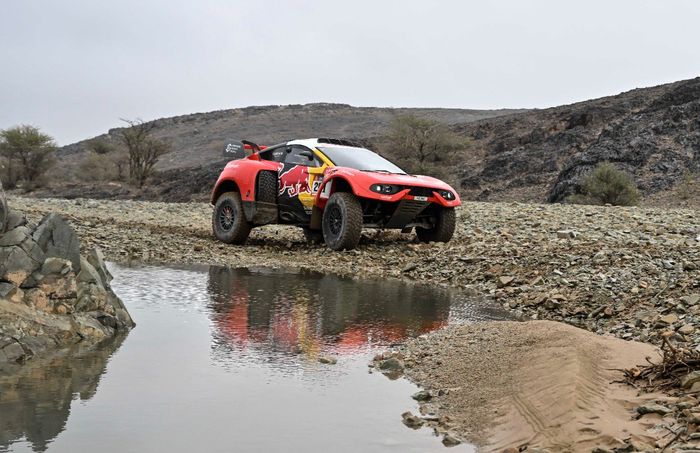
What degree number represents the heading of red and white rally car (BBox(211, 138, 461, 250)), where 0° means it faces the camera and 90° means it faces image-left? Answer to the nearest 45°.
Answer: approximately 315°

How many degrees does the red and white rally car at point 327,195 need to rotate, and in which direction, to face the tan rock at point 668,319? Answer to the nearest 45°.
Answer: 0° — it already faces it

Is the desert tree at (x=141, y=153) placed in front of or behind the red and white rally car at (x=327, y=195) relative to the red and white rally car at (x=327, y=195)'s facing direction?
behind

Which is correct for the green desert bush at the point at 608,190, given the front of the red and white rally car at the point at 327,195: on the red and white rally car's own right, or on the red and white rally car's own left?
on the red and white rally car's own left

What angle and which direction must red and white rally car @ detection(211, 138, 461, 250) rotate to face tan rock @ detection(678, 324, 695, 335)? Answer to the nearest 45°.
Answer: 0° — it already faces it

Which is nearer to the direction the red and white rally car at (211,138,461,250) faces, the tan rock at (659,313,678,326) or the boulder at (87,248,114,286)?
the tan rock

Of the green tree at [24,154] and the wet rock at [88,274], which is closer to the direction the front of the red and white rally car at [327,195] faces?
the wet rock

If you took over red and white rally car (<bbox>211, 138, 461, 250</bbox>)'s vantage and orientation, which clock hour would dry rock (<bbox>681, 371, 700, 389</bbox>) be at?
The dry rock is roughly at 1 o'clock from the red and white rally car.

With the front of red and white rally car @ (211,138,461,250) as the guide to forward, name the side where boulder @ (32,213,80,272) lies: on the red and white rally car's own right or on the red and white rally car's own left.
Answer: on the red and white rally car's own right

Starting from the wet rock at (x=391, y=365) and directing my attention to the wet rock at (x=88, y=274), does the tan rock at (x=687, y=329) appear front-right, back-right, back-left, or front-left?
back-right

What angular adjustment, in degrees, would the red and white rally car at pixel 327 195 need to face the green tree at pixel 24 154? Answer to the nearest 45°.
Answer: approximately 180°

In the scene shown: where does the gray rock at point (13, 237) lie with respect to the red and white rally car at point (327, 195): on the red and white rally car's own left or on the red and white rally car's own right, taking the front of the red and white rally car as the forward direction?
on the red and white rally car's own right

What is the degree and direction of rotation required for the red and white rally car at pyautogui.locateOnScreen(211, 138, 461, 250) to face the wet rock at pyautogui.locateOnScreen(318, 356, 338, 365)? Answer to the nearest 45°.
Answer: approximately 45° to its right

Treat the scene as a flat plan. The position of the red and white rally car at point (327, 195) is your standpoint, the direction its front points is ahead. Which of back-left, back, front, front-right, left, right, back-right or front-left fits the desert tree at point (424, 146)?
back-left

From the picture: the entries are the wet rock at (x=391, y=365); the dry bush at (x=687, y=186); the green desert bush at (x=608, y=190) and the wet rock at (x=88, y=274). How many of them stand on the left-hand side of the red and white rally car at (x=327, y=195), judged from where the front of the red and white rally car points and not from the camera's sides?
2
